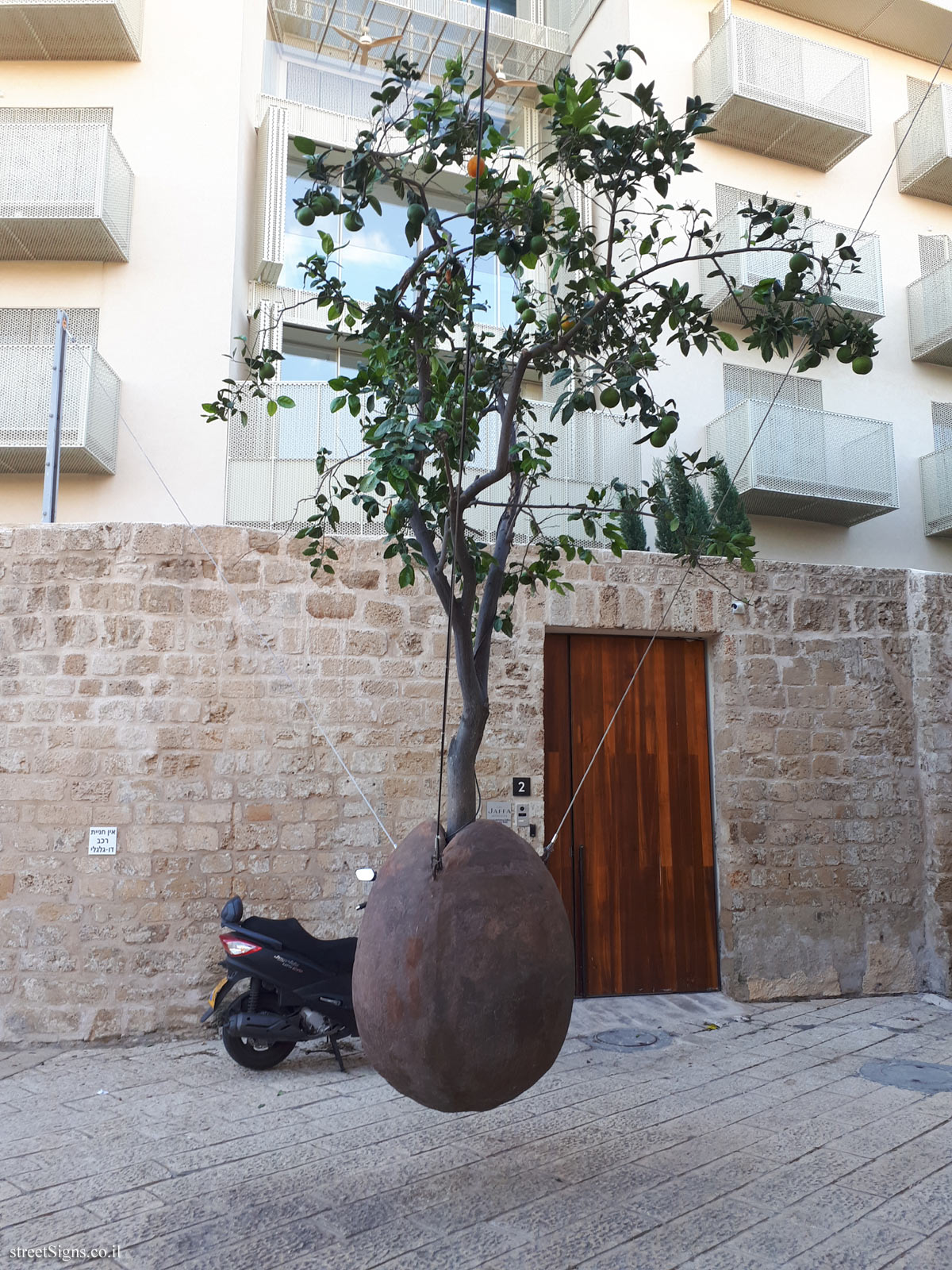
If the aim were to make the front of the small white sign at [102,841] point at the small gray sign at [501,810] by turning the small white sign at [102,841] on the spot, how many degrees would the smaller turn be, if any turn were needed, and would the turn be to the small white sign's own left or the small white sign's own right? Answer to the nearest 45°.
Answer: approximately 90° to the small white sign's own left

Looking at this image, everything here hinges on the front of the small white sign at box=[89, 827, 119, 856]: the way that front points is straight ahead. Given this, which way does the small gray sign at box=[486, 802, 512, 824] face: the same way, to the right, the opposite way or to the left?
the same way

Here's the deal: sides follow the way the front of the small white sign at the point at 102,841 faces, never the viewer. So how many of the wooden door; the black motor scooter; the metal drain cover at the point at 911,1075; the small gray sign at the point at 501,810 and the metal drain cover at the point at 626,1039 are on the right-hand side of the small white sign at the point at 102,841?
0

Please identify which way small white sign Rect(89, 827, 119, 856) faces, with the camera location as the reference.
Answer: facing the viewer

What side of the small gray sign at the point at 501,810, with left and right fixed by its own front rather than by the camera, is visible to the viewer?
front

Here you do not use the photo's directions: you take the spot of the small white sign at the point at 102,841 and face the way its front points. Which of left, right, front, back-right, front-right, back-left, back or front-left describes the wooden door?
left

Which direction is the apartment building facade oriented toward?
toward the camera

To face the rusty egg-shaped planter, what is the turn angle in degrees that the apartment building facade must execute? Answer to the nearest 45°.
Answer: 0° — it already faces it

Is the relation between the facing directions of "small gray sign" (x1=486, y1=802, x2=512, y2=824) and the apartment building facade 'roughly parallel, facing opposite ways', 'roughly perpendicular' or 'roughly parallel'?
roughly parallel
